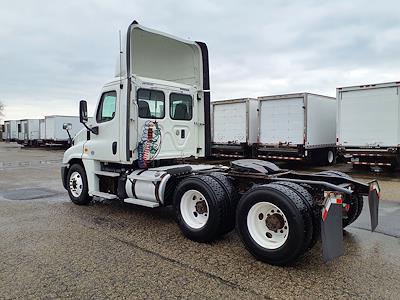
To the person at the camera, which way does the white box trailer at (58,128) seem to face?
facing away from the viewer and to the right of the viewer

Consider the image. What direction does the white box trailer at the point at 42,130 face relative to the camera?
away from the camera

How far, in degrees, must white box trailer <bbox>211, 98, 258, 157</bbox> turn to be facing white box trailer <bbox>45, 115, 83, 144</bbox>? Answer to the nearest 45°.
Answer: approximately 45° to its left

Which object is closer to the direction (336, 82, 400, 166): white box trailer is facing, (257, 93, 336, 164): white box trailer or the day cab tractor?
the white box trailer

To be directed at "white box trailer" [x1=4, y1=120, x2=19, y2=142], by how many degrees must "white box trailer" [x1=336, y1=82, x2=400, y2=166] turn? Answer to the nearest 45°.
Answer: approximately 90° to its left

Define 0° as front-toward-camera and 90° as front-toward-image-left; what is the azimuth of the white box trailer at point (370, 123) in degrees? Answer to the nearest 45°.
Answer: approximately 180°

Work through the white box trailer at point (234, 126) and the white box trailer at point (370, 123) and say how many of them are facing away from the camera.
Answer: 2

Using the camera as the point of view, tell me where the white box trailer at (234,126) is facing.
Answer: facing away from the viewer

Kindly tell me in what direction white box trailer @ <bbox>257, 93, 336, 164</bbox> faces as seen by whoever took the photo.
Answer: facing away from the viewer and to the right of the viewer

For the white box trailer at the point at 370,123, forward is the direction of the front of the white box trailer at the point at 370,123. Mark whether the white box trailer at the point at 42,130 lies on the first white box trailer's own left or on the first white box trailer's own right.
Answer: on the first white box trailer's own left

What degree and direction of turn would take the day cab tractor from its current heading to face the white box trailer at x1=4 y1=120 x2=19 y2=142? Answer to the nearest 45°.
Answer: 0° — it already faces it

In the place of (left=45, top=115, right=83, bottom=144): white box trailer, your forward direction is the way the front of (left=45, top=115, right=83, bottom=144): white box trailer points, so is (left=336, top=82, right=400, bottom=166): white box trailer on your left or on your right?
on your right

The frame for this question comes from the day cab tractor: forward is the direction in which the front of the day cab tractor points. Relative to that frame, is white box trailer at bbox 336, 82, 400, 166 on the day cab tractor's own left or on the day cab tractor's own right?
on the day cab tractor's own right

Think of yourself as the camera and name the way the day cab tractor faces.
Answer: facing away from the viewer and to the left of the viewer
